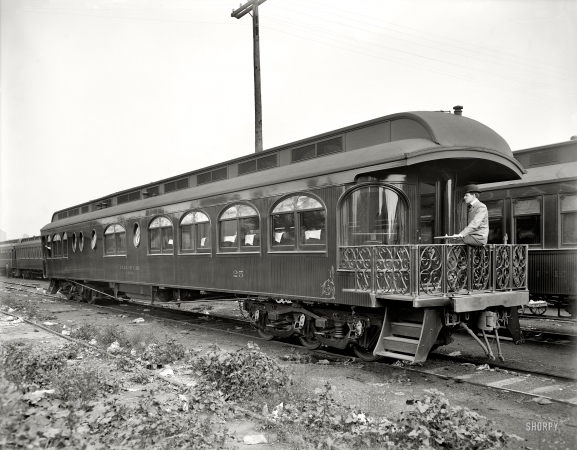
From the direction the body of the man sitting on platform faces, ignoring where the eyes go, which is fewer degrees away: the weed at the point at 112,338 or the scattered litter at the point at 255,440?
the weed

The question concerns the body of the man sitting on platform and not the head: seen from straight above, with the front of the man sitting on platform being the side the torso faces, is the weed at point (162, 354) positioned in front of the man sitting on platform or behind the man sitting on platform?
in front

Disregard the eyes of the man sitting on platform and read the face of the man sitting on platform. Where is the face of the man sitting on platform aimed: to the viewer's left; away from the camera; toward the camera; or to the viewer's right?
to the viewer's left

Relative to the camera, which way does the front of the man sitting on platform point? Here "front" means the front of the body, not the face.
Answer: to the viewer's left

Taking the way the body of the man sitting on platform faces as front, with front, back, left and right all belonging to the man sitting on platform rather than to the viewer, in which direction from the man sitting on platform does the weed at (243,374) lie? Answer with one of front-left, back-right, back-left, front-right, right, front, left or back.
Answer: front-left

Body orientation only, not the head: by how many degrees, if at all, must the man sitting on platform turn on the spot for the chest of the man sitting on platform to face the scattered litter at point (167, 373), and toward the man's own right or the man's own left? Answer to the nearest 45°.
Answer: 0° — they already face it

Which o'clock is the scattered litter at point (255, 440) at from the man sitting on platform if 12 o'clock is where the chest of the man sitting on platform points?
The scattered litter is roughly at 10 o'clock from the man sitting on platform.

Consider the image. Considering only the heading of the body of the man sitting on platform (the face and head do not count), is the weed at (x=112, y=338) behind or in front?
in front

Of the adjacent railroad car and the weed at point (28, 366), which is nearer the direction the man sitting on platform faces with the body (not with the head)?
the weed

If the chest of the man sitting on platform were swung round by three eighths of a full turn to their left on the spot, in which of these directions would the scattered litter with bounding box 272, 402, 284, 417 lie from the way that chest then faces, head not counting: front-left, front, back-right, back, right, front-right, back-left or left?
right

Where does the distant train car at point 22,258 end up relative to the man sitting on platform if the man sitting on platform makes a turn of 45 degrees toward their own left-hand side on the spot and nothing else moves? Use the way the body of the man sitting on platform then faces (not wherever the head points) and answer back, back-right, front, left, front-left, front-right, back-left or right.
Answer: right

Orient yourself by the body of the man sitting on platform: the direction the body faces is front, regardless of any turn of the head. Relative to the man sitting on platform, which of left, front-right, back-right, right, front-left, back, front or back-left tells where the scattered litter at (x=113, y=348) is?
front

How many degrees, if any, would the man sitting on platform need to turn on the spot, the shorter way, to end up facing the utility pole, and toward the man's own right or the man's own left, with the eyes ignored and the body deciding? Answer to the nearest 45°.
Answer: approximately 45° to the man's own right

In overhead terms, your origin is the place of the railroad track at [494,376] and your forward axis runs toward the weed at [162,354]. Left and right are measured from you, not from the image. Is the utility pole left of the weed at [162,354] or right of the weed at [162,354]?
right
